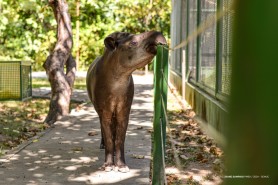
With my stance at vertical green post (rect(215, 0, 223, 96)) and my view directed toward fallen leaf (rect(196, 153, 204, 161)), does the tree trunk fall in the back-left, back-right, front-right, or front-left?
back-right

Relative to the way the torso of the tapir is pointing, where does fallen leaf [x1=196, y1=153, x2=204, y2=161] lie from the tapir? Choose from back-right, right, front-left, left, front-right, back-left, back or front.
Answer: back-left

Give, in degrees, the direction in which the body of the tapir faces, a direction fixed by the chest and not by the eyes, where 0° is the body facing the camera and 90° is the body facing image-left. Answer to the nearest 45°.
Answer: approximately 0°

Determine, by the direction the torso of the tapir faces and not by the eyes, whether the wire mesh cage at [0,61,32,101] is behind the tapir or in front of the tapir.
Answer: behind

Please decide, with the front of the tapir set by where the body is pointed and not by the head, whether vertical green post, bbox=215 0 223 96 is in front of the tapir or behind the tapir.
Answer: behind

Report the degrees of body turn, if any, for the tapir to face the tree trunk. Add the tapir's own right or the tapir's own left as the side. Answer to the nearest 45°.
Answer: approximately 180°
